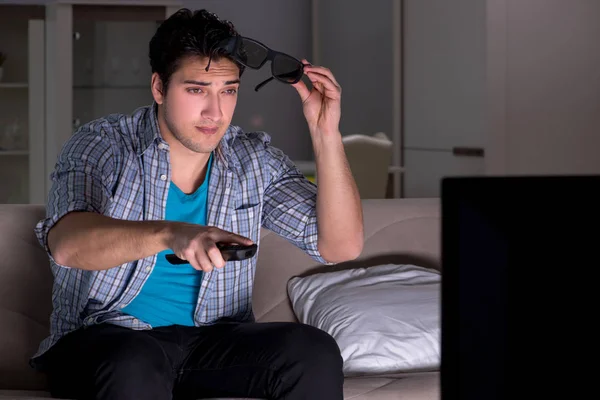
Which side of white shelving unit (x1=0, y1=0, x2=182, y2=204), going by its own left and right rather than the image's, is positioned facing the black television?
front

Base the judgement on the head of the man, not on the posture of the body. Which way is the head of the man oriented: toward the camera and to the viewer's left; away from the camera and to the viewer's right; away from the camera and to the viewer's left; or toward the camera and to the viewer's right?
toward the camera and to the viewer's right

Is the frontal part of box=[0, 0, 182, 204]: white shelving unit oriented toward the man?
yes

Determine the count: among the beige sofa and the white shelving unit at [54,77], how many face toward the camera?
2

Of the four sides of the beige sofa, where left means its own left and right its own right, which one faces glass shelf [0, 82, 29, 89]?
back

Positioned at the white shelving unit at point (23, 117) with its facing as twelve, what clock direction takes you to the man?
The man is roughly at 12 o'clock from the white shelving unit.

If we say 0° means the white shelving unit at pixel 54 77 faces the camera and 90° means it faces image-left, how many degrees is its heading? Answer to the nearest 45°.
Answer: approximately 0°

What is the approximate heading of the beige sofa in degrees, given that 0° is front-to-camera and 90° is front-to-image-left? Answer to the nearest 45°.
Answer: approximately 0°

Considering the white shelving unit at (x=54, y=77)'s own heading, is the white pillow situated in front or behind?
in front

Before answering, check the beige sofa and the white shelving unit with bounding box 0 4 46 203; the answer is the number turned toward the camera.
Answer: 2
